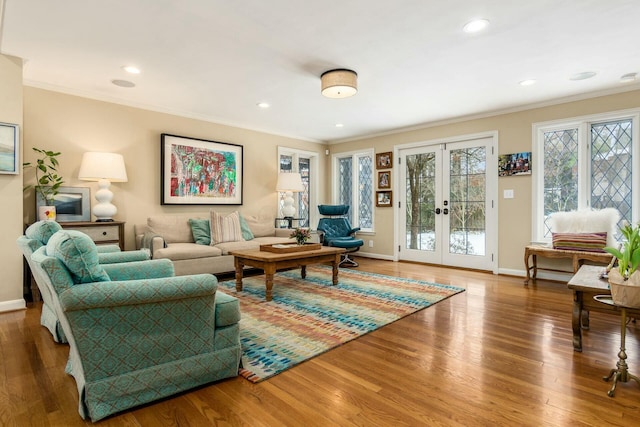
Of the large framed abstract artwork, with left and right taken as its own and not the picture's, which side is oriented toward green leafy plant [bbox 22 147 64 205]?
right

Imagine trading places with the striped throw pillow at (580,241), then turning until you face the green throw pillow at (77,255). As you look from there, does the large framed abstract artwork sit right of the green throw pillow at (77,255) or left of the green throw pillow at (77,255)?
right

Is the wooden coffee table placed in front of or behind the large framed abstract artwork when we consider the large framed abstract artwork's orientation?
in front

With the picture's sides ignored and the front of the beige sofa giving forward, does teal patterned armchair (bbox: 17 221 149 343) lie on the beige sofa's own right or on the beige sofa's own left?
on the beige sofa's own right

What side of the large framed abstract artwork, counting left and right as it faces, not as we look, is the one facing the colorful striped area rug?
front

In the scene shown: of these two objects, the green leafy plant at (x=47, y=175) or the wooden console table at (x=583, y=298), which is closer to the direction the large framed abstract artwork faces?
the wooden console table

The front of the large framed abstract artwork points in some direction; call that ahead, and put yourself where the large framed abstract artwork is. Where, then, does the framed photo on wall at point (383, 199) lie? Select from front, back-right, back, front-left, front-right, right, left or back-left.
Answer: front-left

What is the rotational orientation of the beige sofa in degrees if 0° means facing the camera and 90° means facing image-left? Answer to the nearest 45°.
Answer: approximately 315°

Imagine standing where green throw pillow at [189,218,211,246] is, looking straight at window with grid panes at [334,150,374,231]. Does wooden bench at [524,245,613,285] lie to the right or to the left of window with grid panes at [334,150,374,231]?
right

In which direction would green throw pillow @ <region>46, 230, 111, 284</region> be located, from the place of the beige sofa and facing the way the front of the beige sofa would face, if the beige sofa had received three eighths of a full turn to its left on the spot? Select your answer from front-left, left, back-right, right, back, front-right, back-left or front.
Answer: back

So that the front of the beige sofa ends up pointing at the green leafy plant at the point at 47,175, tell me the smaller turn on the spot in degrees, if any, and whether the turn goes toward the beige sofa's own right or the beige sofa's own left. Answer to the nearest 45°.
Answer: approximately 135° to the beige sofa's own right

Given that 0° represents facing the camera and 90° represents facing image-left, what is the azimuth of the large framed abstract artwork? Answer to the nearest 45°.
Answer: approximately 315°

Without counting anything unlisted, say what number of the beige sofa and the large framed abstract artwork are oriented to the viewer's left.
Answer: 0
